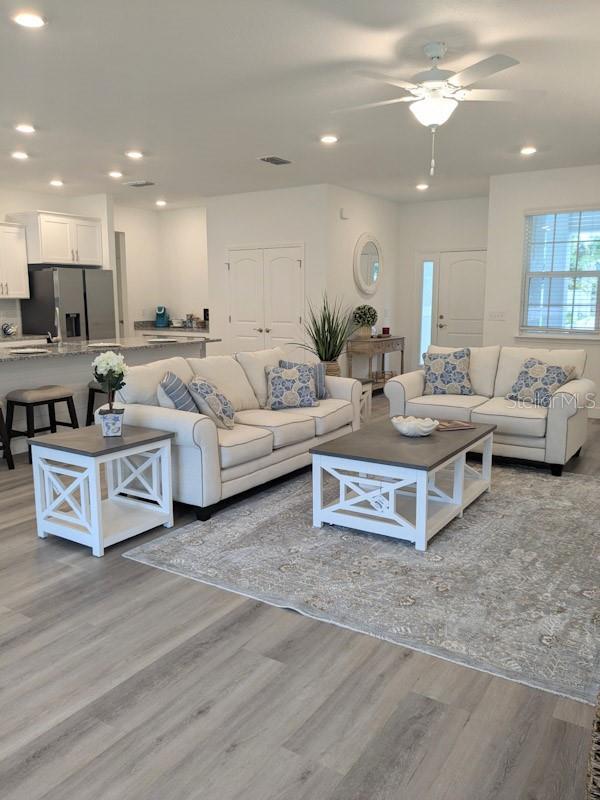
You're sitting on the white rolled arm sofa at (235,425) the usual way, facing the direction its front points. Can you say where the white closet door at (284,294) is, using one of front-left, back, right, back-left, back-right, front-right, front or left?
back-left

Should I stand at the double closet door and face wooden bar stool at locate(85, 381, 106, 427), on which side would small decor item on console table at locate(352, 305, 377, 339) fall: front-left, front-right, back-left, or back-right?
back-left

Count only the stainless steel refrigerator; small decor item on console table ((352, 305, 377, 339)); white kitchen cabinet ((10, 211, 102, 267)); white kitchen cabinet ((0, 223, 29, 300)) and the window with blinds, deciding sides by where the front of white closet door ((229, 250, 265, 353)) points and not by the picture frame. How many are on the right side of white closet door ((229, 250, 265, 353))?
3

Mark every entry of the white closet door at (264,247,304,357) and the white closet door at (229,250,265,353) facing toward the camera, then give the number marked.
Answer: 2

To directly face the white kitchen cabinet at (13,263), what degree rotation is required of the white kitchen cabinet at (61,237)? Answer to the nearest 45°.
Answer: approximately 135° to its right

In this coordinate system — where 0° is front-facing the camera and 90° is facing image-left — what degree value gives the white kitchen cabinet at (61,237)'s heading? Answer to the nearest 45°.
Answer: approximately 315°

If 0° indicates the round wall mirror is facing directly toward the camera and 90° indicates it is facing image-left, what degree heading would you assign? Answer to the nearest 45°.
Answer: approximately 315°

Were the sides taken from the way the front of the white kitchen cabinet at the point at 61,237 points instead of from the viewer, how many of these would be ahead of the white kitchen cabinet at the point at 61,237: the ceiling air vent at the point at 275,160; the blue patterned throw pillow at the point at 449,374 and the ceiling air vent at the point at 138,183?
3

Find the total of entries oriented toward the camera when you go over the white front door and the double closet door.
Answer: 2

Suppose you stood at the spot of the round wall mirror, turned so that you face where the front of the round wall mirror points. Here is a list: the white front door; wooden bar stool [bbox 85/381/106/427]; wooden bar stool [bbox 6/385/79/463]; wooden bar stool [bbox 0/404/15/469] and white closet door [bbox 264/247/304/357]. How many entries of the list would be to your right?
4
